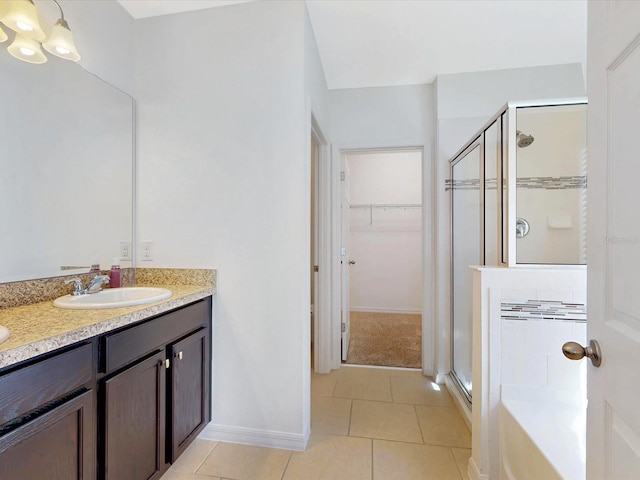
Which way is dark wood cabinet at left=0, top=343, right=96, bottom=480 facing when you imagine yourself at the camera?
facing the viewer and to the right of the viewer

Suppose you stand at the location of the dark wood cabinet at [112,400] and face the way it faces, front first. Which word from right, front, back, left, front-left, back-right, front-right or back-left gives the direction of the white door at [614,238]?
front

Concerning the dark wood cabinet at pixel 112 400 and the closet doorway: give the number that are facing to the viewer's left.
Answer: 0

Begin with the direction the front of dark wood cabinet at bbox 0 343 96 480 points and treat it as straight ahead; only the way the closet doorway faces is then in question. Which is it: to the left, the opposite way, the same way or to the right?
to the right

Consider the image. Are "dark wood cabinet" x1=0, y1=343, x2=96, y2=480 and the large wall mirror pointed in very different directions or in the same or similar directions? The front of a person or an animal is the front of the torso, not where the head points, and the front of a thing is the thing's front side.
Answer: same or similar directions

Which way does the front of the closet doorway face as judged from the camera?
facing the viewer

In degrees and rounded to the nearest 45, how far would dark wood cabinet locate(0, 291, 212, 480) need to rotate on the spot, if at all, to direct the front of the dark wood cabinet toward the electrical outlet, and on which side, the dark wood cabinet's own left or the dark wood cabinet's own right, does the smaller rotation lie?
approximately 135° to the dark wood cabinet's own left

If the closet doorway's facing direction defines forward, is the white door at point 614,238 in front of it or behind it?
in front

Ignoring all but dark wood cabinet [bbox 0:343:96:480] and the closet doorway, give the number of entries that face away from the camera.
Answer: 0

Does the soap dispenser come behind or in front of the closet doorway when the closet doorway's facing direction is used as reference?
in front

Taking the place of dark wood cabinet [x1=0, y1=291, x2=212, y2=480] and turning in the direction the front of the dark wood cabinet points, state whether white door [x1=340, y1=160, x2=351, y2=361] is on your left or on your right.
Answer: on your left

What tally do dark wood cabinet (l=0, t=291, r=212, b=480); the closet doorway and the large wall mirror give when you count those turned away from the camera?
0

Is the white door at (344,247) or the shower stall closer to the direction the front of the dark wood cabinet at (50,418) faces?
the shower stall

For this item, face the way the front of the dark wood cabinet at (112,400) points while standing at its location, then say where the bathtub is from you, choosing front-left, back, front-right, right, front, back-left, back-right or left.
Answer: front

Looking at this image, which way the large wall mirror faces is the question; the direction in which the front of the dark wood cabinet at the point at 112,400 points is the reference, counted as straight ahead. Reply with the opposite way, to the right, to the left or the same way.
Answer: the same way
